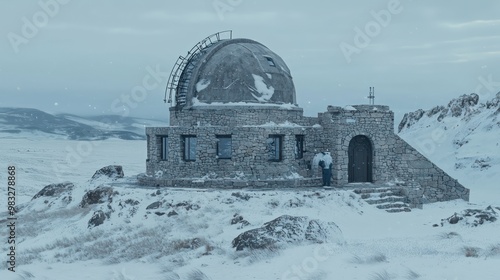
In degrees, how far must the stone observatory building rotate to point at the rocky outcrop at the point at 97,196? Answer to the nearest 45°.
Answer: approximately 90° to its right

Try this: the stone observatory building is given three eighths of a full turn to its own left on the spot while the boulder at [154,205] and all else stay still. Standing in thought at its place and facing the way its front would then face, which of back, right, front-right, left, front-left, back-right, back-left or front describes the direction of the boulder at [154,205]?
back

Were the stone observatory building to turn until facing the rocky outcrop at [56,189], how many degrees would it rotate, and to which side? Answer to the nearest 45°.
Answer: approximately 90° to its right

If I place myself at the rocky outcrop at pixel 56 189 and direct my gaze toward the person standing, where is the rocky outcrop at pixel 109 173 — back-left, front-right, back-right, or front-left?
front-left

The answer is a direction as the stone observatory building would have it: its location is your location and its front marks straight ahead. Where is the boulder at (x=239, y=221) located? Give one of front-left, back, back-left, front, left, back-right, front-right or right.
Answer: front

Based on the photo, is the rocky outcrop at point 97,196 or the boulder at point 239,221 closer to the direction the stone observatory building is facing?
the boulder

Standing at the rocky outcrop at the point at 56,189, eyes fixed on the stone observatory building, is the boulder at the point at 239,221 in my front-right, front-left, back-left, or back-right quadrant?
front-right

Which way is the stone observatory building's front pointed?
toward the camera

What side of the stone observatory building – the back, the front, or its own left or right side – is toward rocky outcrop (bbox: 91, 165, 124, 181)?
right

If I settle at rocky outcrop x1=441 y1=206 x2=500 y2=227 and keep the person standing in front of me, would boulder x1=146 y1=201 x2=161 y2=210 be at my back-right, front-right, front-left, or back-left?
front-left

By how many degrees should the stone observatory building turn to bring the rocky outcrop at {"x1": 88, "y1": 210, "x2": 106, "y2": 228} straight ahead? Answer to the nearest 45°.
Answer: approximately 45° to its right
